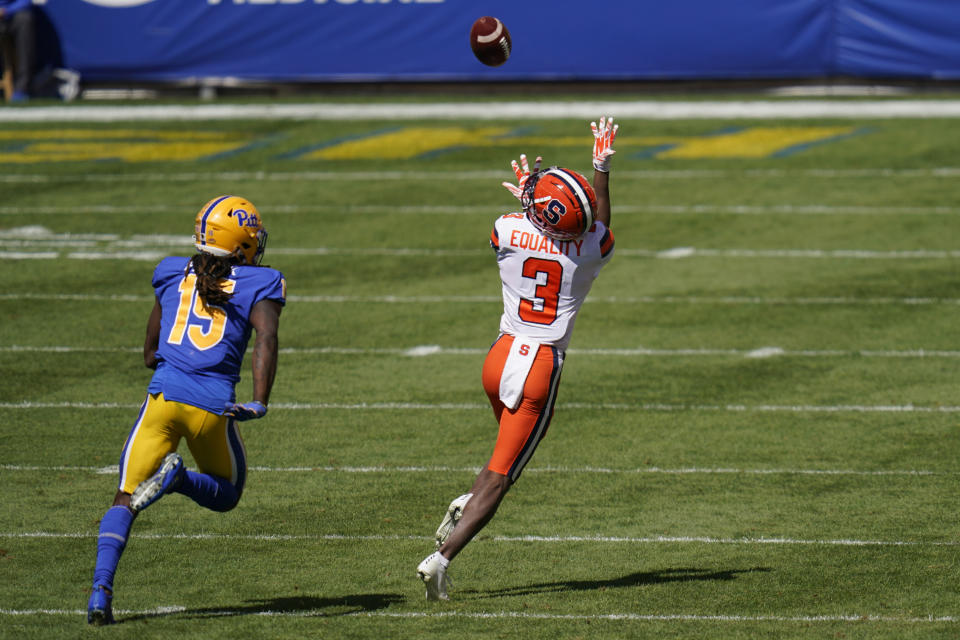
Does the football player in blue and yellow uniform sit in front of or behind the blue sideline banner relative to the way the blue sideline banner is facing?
in front

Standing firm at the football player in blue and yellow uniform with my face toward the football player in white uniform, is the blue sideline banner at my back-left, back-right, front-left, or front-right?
front-left

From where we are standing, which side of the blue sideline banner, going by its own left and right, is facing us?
front

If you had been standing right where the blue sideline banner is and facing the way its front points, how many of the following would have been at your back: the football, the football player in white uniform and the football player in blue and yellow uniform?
0

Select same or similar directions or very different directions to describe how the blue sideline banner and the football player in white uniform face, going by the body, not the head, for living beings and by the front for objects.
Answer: very different directions

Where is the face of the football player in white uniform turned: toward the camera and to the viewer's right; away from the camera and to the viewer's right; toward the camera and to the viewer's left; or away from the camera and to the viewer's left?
away from the camera and to the viewer's left

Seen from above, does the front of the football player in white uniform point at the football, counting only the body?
yes

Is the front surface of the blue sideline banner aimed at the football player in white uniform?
yes

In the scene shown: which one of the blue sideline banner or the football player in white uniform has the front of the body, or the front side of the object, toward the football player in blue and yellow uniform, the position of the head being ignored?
the blue sideline banner

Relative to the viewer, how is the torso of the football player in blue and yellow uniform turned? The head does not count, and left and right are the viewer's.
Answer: facing away from the viewer and to the right of the viewer

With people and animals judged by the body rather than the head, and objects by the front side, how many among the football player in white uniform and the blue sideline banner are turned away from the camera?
1

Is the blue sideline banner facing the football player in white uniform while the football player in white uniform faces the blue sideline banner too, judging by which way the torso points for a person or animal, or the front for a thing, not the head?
yes

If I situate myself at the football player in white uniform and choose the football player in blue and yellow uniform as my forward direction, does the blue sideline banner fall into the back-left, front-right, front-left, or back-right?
back-right

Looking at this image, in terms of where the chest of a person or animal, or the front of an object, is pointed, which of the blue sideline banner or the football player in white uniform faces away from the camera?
the football player in white uniform

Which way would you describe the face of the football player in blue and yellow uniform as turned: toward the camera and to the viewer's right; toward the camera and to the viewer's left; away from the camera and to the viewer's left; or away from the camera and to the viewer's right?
away from the camera and to the viewer's right

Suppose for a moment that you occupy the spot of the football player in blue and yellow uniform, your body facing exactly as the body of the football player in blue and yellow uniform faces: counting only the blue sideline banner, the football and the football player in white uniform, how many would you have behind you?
0

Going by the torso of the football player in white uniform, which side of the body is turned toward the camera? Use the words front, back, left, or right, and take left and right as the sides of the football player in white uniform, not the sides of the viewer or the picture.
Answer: back
